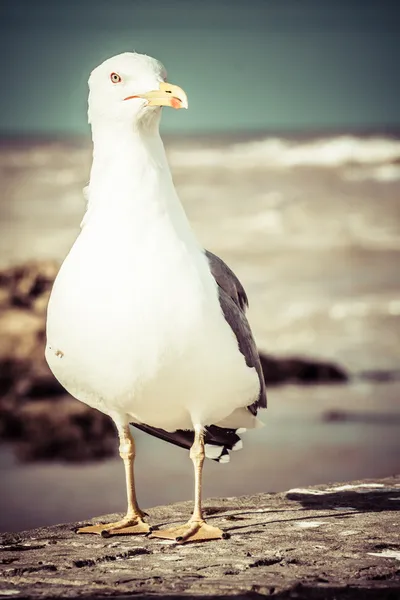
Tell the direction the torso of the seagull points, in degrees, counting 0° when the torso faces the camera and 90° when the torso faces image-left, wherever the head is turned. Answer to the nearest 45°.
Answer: approximately 45°
